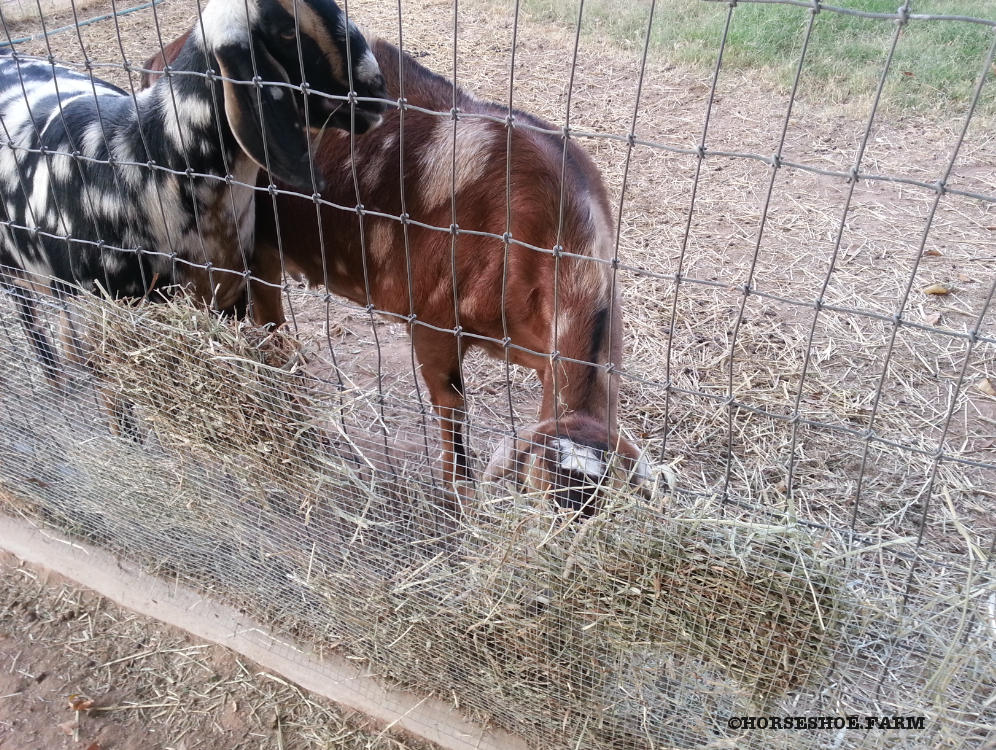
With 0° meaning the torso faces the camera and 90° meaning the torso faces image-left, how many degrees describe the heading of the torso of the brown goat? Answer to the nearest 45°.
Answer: approximately 315°

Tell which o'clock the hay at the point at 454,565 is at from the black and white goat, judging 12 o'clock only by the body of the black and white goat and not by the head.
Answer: The hay is roughly at 2 o'clock from the black and white goat.

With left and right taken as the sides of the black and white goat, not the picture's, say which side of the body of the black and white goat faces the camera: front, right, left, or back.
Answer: right

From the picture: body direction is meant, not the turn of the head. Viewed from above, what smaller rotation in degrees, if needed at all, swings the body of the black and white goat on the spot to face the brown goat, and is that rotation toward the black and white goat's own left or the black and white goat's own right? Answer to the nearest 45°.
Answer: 0° — it already faces it
